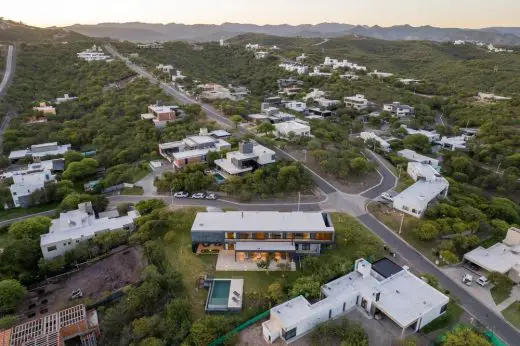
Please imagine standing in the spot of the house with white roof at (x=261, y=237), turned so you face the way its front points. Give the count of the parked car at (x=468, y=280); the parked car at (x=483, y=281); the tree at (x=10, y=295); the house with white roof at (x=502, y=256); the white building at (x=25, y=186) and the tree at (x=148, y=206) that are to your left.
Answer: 3

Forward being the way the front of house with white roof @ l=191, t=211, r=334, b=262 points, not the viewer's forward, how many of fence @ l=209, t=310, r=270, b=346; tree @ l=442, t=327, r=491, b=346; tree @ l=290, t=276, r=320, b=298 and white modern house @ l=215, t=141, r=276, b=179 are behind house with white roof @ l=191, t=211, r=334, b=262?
1

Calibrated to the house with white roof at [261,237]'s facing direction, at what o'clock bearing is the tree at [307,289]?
The tree is roughly at 11 o'clock from the house with white roof.

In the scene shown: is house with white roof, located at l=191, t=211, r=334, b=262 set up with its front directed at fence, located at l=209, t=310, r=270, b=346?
yes

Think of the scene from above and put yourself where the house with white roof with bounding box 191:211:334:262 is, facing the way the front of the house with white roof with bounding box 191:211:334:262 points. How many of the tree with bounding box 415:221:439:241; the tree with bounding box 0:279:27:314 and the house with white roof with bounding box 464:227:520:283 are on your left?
2

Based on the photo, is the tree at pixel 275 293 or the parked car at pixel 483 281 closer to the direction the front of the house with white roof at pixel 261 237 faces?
the tree

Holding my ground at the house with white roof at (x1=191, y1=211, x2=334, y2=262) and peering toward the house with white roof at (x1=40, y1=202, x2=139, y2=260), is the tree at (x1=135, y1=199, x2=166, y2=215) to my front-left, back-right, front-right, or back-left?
front-right

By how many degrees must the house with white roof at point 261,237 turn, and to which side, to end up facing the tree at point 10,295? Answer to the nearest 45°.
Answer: approximately 90° to its right

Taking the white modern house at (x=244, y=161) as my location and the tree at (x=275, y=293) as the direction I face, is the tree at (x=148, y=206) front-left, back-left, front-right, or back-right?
front-right

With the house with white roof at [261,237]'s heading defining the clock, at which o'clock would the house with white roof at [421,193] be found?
the house with white roof at [421,193] is roughly at 8 o'clock from the house with white roof at [261,237].

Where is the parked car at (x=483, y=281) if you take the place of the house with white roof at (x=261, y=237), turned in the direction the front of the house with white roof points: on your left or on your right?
on your left

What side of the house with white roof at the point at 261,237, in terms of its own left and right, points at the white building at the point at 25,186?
right

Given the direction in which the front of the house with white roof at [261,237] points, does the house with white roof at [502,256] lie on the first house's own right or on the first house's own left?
on the first house's own left

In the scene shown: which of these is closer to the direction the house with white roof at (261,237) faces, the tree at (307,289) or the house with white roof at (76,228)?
the tree

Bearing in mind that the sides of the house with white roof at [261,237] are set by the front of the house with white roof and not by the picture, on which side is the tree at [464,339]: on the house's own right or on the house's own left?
on the house's own left

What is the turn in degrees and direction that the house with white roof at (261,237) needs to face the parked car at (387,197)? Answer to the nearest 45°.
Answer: approximately 135° to its left
